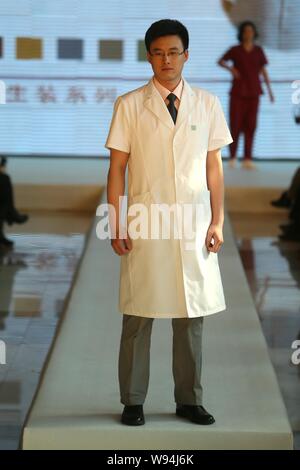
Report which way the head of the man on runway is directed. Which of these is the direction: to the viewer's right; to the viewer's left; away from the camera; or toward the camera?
toward the camera

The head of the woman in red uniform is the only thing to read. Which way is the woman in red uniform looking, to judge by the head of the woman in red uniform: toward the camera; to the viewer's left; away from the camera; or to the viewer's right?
toward the camera

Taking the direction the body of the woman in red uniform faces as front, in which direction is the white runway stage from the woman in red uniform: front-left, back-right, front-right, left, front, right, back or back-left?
front

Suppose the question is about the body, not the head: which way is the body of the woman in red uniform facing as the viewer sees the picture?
toward the camera

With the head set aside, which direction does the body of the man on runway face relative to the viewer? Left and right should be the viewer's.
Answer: facing the viewer

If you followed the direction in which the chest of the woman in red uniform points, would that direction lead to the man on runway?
yes

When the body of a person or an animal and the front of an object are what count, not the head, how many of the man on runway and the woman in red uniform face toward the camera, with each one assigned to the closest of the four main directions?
2

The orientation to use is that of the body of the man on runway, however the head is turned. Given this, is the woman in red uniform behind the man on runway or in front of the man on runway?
behind

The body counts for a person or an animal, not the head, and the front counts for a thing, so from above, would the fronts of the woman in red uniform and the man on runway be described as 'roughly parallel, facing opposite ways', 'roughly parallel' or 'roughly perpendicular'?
roughly parallel
